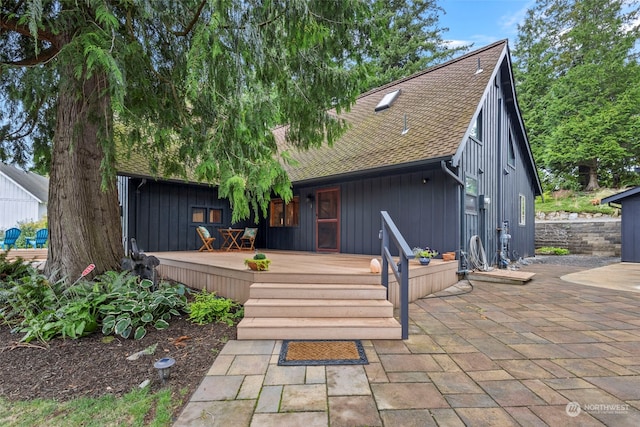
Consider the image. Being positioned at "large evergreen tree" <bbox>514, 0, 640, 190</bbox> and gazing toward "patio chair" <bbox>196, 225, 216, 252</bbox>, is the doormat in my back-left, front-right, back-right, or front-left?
front-left

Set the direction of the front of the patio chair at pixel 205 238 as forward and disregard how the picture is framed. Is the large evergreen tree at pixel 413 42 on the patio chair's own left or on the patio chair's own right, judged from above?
on the patio chair's own left

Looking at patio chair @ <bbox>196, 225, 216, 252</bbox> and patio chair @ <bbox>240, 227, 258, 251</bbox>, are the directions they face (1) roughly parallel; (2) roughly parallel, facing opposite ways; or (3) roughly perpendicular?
roughly perpendicular

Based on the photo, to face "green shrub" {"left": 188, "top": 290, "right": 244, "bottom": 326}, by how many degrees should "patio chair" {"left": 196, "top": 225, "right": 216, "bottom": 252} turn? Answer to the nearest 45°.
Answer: approximately 45° to its right

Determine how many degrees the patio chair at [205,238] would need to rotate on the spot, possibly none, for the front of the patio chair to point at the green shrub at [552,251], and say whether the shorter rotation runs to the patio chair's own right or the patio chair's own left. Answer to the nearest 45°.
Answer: approximately 45° to the patio chair's own left

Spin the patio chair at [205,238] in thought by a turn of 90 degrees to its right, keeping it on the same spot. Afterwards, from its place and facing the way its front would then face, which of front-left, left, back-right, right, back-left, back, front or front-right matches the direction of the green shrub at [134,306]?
front-left

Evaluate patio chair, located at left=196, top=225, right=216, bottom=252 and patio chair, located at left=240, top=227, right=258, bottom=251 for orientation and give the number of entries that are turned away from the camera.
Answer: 0

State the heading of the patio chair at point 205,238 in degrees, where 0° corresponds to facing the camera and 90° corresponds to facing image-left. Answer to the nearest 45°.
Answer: approximately 315°

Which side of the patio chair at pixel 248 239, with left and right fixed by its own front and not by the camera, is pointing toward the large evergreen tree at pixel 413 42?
back

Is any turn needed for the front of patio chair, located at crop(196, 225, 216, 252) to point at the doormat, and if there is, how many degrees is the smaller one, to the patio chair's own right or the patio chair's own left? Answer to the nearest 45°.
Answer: approximately 45° to the patio chair's own right
